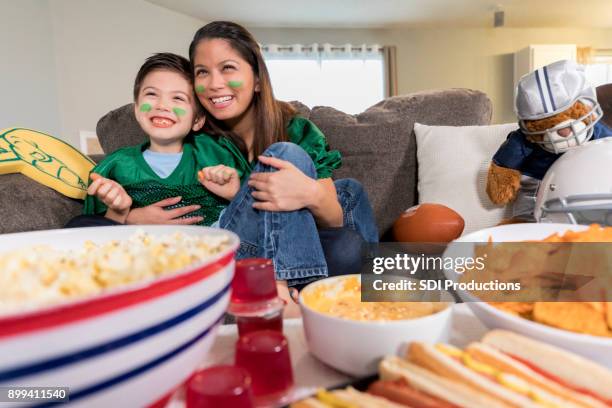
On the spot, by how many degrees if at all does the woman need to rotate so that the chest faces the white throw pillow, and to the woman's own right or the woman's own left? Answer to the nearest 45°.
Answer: approximately 135° to the woman's own left

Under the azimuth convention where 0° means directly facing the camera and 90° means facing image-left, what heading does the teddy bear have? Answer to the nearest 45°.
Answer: approximately 0°

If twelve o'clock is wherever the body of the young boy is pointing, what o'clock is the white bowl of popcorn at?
The white bowl of popcorn is roughly at 12 o'clock from the young boy.
